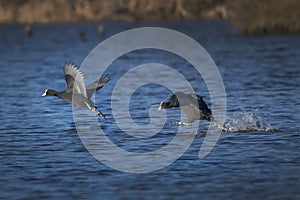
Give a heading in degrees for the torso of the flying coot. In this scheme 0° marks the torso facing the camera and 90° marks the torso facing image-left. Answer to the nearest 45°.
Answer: approximately 90°

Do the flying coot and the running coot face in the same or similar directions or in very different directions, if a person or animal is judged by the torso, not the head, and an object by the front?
same or similar directions

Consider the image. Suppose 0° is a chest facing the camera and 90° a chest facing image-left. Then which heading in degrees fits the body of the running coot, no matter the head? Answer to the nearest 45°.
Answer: approximately 90°

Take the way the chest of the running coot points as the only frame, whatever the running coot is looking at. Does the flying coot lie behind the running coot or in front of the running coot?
in front

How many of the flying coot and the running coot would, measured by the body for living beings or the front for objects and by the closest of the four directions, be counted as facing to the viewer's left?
2

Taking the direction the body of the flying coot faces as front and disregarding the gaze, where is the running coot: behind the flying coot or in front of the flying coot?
behind
